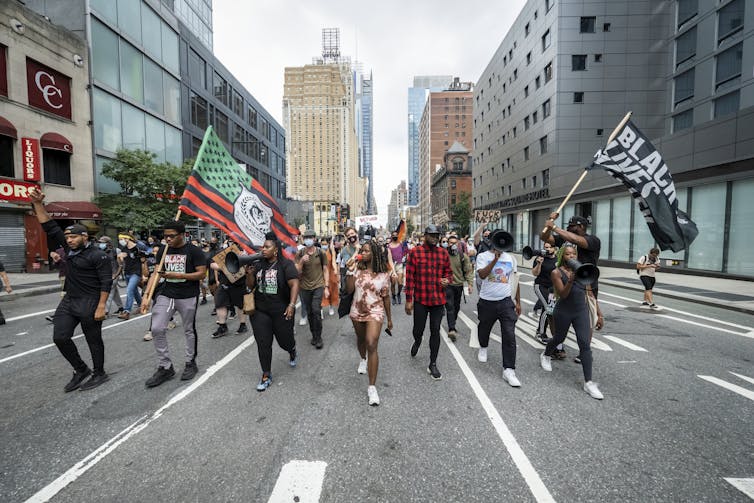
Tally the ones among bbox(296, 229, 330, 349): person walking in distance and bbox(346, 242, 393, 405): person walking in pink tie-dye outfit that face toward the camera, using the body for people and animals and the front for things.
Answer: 2

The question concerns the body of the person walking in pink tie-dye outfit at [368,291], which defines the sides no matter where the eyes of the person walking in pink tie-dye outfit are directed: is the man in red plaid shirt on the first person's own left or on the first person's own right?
on the first person's own left

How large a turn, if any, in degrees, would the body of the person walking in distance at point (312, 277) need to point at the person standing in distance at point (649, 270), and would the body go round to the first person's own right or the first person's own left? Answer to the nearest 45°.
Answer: approximately 90° to the first person's own left

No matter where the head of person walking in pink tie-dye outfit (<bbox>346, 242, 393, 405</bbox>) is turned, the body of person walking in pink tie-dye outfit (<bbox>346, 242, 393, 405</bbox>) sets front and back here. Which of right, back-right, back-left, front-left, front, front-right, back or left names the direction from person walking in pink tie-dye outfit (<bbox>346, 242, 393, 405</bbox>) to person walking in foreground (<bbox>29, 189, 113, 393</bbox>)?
right

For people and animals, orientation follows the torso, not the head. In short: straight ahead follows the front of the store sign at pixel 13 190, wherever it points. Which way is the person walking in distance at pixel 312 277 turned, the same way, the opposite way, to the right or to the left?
to the right

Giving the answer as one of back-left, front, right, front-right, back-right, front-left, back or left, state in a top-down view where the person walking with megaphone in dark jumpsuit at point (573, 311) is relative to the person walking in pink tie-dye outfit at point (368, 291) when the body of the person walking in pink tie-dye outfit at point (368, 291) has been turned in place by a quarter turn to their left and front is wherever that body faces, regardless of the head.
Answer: front

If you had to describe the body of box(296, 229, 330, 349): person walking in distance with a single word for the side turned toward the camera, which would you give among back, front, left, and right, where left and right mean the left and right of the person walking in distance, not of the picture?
front

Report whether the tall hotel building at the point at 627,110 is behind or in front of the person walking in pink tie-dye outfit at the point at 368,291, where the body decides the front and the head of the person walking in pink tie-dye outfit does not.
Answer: behind

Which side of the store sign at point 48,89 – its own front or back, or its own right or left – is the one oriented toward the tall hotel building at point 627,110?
front

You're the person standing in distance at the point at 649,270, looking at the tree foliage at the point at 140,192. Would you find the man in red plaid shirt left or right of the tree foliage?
left

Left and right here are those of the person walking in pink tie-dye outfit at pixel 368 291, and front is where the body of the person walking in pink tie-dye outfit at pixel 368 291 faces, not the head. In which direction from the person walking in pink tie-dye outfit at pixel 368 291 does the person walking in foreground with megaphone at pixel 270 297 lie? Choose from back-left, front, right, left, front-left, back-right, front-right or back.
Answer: right

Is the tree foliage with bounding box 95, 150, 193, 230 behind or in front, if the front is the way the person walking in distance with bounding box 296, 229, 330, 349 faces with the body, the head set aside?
behind

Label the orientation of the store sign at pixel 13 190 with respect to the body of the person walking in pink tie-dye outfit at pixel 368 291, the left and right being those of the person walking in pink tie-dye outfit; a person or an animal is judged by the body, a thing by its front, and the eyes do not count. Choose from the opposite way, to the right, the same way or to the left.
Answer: to the left

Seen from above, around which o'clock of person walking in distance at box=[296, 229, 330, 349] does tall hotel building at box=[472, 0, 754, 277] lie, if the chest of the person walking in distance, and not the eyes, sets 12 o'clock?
The tall hotel building is roughly at 8 o'clock from the person walking in distance.

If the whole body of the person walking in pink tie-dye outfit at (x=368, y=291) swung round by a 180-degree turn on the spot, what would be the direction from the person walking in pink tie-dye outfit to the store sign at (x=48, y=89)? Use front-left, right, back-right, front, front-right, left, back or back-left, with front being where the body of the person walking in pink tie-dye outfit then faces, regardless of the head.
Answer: front-left

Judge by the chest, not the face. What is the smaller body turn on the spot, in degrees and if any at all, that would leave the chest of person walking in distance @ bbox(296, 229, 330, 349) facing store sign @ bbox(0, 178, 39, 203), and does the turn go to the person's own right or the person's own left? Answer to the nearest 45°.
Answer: approximately 135° to the person's own right
